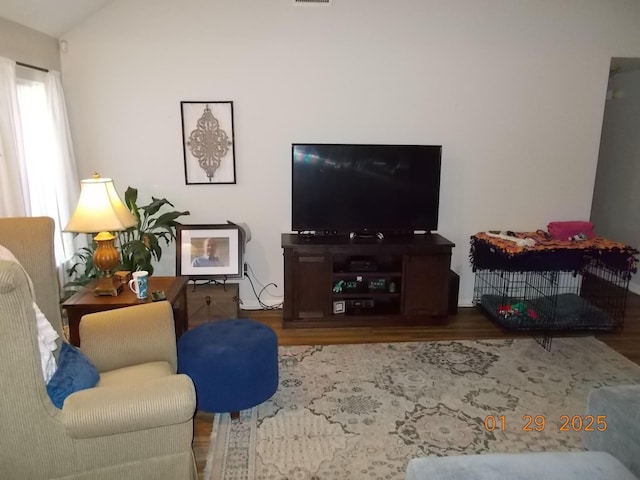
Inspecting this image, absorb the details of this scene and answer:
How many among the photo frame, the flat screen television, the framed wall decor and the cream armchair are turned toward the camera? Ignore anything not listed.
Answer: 3

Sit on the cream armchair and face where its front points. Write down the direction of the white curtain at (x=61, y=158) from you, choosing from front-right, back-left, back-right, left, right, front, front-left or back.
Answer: left

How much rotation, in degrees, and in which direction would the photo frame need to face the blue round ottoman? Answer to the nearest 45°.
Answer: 0° — it already faces it

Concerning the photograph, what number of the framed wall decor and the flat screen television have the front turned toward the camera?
2

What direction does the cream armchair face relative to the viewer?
to the viewer's right

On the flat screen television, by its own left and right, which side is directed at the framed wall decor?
right

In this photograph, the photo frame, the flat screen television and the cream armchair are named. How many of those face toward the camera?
2

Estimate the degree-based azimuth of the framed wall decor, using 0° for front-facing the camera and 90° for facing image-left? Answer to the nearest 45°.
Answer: approximately 0°

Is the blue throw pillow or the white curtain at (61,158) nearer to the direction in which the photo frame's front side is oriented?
the blue throw pillow
